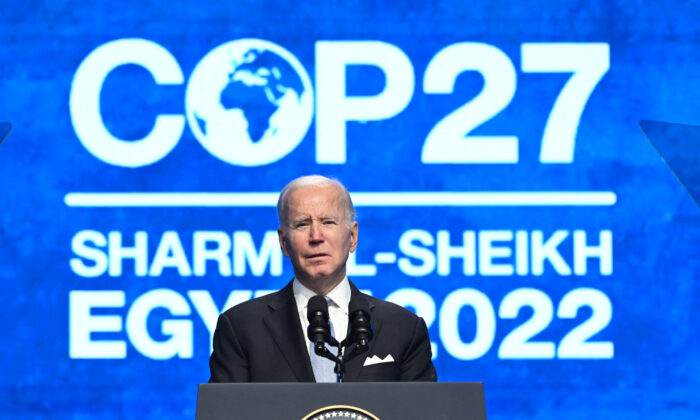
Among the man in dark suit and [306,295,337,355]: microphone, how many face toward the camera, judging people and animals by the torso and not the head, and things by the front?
1

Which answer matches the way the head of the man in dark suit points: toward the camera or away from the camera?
toward the camera

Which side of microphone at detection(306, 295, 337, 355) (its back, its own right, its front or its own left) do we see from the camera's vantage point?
back

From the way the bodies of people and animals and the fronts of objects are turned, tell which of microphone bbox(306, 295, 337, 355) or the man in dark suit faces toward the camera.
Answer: the man in dark suit

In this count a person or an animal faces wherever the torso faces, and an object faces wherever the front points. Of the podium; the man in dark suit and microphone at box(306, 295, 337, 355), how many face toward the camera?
2

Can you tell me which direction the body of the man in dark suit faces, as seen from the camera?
toward the camera

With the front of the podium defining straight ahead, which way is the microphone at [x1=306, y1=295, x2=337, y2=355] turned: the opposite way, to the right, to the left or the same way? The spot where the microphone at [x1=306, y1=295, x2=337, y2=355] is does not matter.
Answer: the opposite way

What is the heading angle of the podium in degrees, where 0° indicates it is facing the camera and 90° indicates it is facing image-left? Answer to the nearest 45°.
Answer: approximately 0°

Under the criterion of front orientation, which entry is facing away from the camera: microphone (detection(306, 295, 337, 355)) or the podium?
the microphone

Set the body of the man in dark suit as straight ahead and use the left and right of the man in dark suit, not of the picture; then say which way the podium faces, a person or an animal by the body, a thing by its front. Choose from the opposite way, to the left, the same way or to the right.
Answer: the same way

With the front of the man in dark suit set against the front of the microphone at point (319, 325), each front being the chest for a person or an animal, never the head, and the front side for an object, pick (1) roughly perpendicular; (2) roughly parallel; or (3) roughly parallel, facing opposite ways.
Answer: roughly parallel, facing opposite ways
